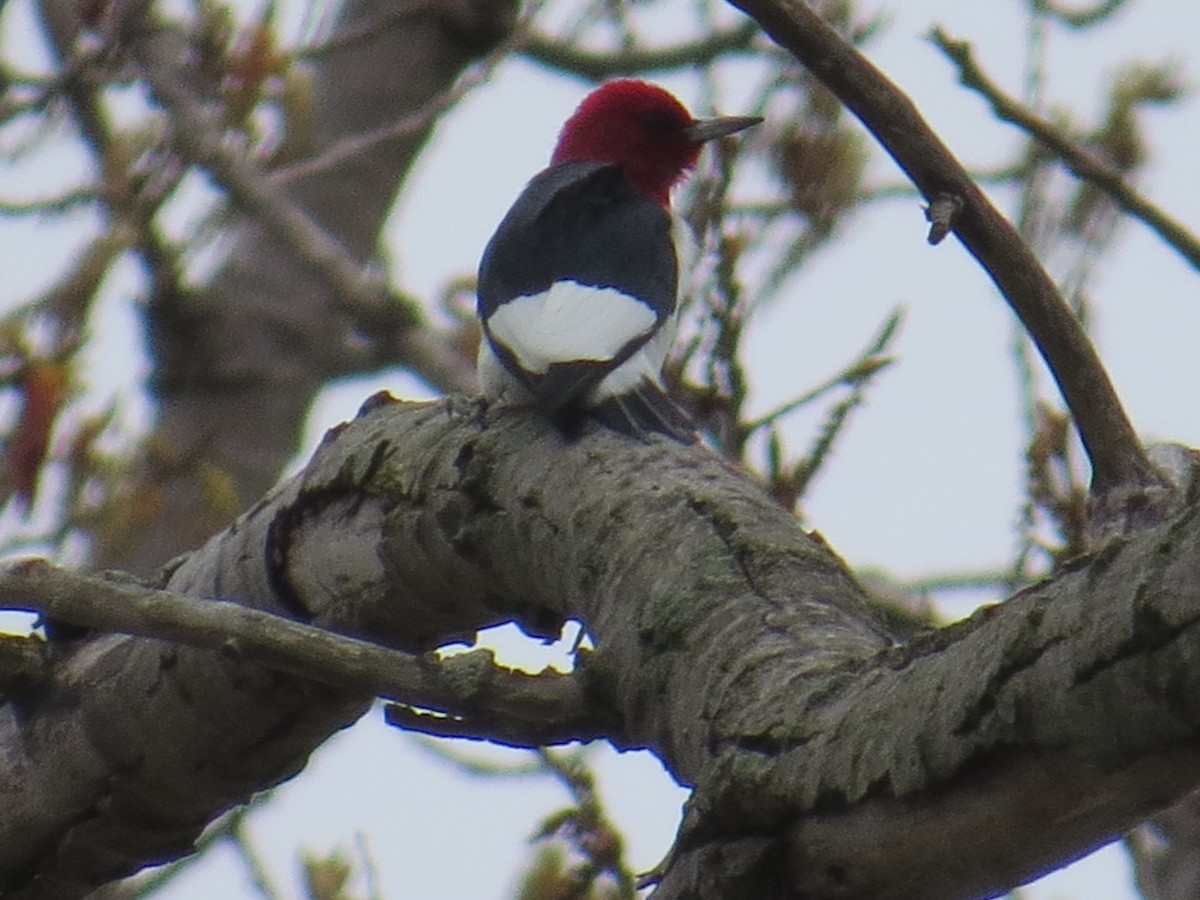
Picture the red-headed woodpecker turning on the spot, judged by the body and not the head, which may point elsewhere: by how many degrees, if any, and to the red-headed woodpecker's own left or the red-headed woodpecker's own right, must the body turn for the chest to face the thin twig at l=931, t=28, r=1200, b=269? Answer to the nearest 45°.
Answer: approximately 90° to the red-headed woodpecker's own right

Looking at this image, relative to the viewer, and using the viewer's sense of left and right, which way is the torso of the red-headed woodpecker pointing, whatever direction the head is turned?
facing away from the viewer and to the right of the viewer

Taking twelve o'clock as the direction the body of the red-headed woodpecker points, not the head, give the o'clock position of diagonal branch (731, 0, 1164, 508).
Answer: The diagonal branch is roughly at 4 o'clock from the red-headed woodpecker.

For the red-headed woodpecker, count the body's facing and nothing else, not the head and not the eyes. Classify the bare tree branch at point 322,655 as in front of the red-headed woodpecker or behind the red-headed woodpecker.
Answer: behind
